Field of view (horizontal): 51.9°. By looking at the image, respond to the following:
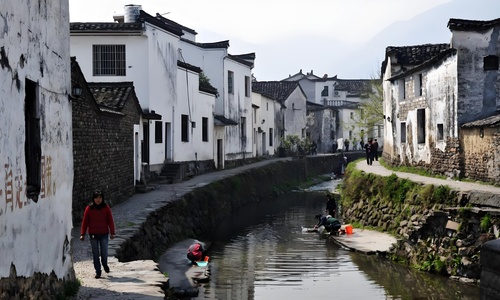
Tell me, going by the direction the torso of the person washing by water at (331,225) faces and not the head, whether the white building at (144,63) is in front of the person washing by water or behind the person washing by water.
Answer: in front

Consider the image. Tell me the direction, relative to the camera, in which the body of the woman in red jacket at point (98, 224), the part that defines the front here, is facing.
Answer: toward the camera

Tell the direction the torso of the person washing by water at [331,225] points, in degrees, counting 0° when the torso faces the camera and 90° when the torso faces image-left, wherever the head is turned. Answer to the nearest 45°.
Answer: approximately 90°

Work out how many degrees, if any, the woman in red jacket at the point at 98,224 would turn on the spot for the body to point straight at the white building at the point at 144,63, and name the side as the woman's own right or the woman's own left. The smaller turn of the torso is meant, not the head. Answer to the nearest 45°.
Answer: approximately 180°

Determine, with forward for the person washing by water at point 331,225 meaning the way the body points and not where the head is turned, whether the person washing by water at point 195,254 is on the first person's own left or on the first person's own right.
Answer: on the first person's own left

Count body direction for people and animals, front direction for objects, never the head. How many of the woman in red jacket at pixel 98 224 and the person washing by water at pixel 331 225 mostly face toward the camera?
1
